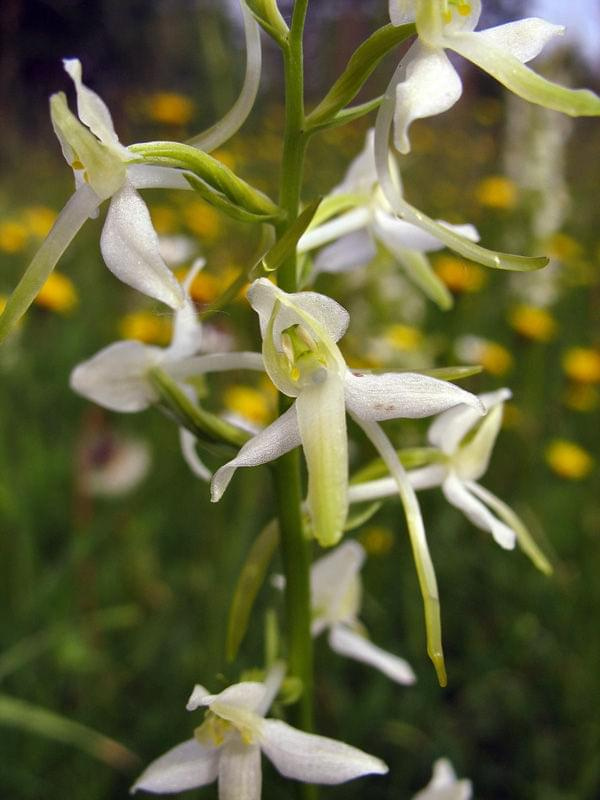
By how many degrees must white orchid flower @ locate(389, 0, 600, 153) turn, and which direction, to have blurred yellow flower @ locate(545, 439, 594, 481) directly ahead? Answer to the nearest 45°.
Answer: approximately 135° to its left

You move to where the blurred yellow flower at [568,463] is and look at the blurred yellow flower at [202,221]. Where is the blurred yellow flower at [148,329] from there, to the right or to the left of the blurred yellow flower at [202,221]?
left

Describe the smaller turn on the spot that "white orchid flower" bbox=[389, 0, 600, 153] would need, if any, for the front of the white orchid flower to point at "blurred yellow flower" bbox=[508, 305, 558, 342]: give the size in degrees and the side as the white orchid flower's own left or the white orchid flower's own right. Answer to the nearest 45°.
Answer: approximately 135° to the white orchid flower's own left

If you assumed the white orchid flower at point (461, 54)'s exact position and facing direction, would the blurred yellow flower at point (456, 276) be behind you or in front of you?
behind

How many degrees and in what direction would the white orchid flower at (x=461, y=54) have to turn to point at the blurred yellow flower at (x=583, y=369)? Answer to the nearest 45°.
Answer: approximately 135° to its left

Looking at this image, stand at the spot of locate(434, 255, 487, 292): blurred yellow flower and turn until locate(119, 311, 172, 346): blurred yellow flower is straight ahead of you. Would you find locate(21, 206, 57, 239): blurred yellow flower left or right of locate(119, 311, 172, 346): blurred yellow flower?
right

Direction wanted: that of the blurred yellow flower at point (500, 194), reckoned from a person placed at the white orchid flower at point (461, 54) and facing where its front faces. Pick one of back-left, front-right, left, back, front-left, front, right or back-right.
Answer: back-left

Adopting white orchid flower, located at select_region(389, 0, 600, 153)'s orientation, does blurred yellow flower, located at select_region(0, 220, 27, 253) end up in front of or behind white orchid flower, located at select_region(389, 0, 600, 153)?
behind

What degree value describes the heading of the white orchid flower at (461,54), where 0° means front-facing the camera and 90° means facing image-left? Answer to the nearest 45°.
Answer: approximately 315°
